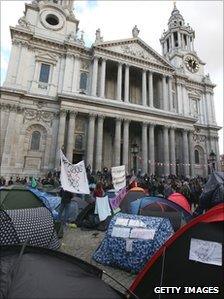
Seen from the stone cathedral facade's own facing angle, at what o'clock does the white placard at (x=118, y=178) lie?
The white placard is roughly at 1 o'clock from the stone cathedral facade.

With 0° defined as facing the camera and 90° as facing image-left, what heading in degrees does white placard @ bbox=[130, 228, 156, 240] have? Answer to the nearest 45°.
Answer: approximately 0°

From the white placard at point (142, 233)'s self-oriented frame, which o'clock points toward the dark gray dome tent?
The dark gray dome tent is roughly at 1 o'clock from the white placard.

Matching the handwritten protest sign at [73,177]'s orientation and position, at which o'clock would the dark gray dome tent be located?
The dark gray dome tent is roughly at 12 o'clock from the handwritten protest sign.

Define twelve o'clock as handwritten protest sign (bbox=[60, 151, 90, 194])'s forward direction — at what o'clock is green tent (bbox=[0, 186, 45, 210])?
The green tent is roughly at 2 o'clock from the handwritten protest sign.

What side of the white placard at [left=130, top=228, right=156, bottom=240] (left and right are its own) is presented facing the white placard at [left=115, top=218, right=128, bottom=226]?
right

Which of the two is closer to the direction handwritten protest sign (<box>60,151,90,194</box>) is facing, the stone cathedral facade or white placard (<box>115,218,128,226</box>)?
the white placard

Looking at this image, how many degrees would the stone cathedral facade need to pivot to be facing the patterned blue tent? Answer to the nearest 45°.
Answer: approximately 45° to its right

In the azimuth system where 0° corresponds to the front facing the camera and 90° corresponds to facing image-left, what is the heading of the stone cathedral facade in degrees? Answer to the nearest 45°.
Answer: approximately 315°

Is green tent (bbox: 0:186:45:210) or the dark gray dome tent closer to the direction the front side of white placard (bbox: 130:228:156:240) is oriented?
the dark gray dome tent

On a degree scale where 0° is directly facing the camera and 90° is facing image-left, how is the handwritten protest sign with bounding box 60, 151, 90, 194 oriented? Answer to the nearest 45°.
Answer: approximately 0°

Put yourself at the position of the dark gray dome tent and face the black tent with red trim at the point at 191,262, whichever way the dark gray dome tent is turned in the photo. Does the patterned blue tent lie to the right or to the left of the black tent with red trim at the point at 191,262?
left
